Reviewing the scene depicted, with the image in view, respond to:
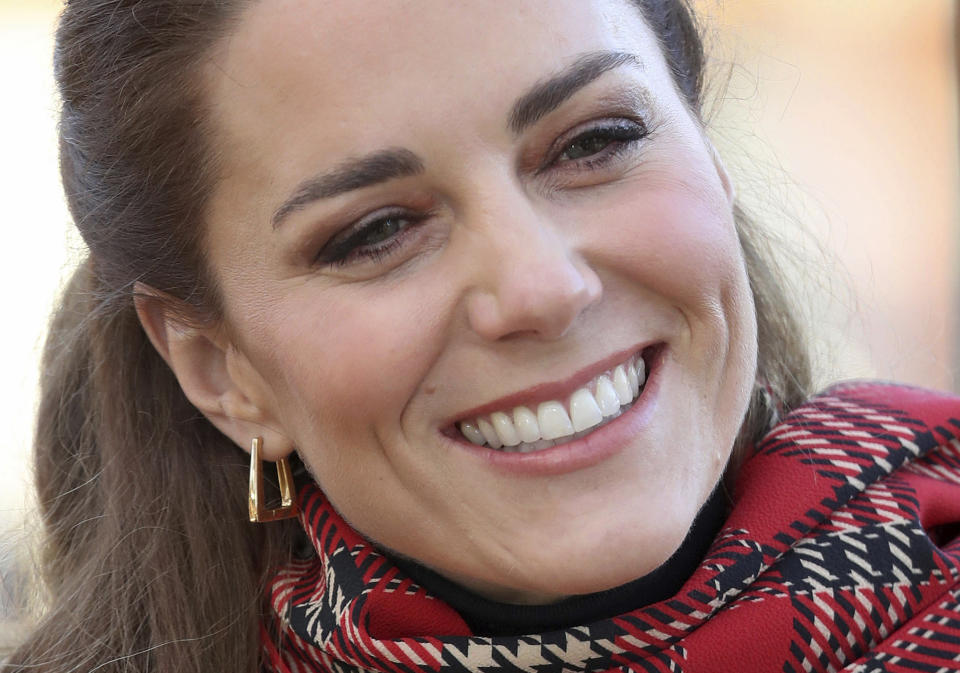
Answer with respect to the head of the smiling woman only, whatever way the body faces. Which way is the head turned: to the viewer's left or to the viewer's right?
to the viewer's right
